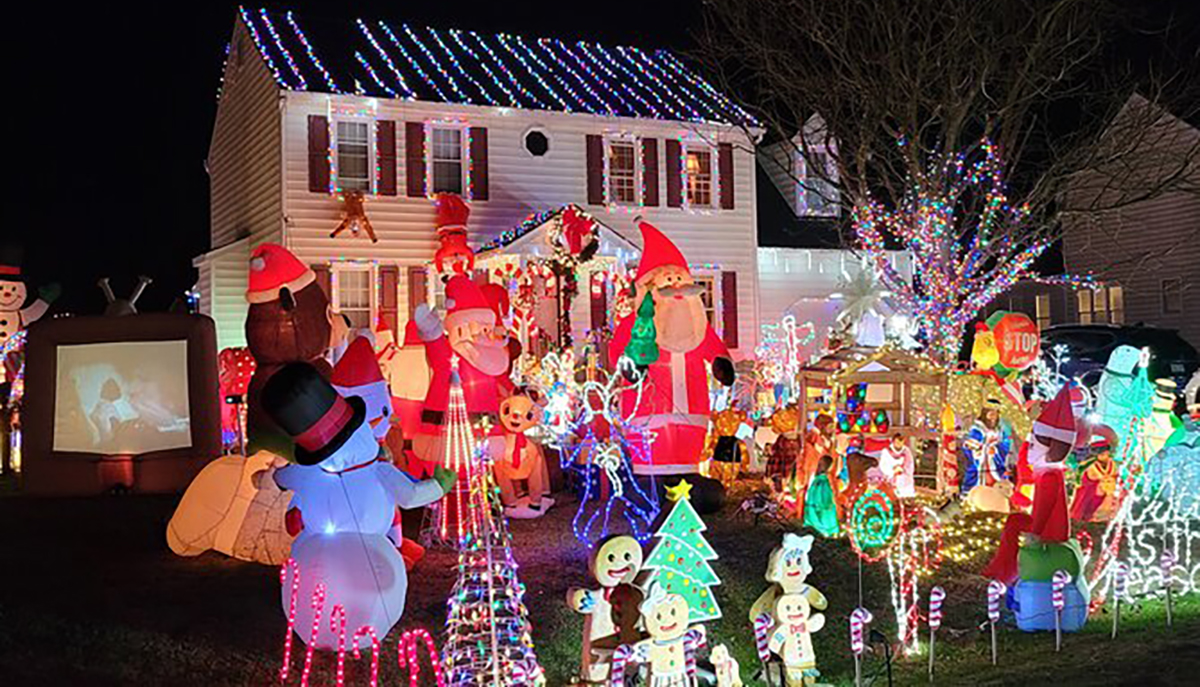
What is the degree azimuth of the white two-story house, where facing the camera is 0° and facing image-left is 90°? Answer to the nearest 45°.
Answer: approximately 0°

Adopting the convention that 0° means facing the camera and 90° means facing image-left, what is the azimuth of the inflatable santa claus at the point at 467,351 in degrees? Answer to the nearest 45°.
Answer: approximately 315°

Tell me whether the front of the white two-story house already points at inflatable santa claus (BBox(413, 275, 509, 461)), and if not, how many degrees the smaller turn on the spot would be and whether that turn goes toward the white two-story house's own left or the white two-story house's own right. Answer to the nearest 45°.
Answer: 0° — it already faces it

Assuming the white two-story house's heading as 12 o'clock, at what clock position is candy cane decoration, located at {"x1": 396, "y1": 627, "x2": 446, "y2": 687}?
The candy cane decoration is roughly at 12 o'clock from the white two-story house.

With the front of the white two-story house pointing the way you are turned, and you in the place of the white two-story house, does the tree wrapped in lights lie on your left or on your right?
on your left

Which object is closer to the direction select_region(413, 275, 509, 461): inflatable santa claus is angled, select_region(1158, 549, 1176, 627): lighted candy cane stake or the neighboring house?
the lighted candy cane stake
